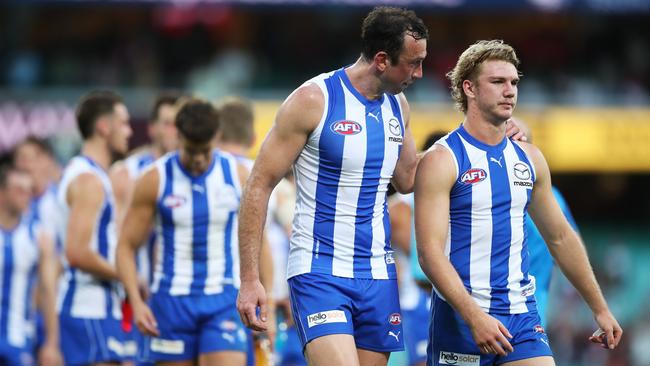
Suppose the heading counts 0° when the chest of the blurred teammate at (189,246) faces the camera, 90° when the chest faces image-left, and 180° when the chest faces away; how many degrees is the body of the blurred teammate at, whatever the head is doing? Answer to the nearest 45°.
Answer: approximately 0°

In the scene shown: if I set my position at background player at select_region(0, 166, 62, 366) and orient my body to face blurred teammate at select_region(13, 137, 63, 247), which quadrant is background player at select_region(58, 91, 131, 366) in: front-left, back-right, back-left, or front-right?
back-right

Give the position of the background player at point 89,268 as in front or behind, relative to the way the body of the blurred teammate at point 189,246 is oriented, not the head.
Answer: behind

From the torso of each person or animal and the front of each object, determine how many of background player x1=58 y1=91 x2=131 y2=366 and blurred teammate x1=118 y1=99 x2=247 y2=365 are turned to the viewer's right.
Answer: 1

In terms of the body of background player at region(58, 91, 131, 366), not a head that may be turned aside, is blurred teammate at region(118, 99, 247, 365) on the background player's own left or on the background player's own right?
on the background player's own right

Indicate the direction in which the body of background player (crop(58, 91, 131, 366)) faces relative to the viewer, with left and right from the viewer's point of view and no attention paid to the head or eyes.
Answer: facing to the right of the viewer

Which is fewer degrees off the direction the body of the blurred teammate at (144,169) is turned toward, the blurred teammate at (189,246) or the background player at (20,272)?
the blurred teammate
